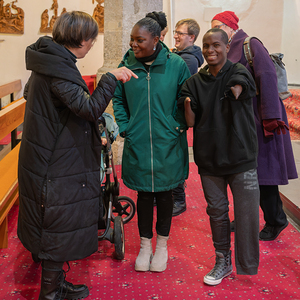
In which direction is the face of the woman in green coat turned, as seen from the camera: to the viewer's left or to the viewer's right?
to the viewer's left

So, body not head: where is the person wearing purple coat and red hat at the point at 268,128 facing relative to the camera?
to the viewer's left

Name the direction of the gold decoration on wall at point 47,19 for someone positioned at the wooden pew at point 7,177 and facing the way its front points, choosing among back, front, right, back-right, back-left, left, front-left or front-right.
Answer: back-left

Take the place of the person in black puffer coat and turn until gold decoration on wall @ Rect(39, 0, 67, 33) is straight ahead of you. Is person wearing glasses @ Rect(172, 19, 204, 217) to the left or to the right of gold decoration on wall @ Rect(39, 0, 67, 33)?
right

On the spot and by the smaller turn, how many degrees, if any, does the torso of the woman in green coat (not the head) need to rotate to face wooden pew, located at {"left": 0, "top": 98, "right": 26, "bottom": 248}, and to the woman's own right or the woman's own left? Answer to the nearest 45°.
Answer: approximately 135° to the woman's own right

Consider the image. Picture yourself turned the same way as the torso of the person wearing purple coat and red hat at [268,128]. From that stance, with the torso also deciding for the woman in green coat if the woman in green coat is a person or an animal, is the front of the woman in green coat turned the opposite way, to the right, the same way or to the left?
to the left

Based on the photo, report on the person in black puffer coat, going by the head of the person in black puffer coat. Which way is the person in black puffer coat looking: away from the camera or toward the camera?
away from the camera

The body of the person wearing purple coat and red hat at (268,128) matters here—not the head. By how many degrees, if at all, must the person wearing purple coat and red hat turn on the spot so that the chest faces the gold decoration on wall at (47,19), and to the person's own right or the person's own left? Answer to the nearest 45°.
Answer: approximately 45° to the person's own right

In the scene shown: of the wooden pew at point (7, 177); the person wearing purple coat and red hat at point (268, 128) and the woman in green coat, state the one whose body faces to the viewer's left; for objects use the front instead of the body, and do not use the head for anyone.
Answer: the person wearing purple coat and red hat
